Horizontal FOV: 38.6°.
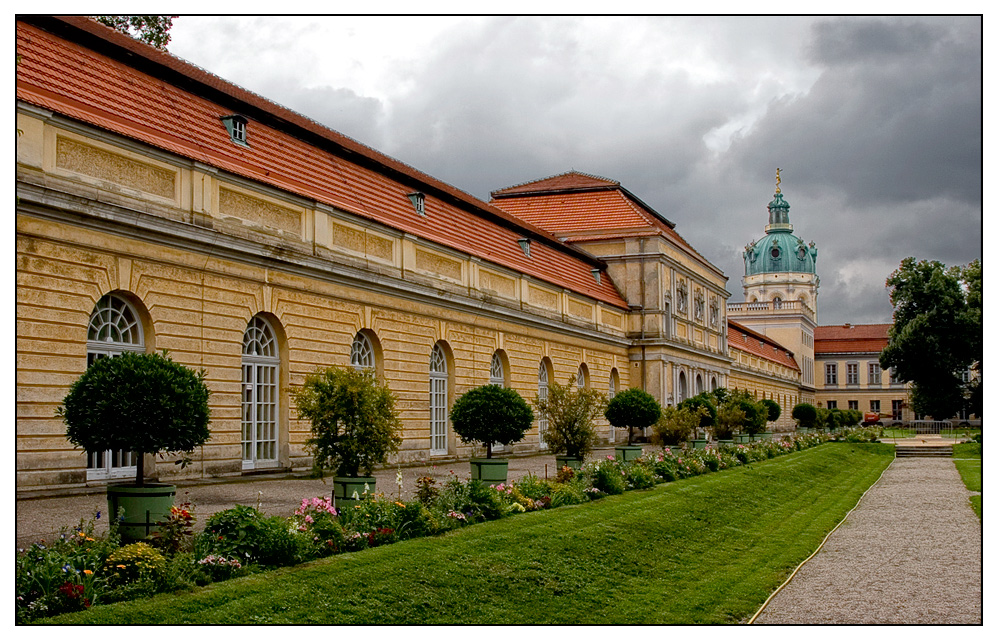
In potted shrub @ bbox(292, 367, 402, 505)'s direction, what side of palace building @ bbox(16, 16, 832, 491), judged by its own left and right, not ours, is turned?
front

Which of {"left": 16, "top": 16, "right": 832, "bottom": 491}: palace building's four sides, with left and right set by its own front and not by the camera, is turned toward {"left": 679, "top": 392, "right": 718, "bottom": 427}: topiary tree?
left

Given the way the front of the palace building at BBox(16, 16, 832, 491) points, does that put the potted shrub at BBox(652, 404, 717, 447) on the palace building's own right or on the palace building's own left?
on the palace building's own left

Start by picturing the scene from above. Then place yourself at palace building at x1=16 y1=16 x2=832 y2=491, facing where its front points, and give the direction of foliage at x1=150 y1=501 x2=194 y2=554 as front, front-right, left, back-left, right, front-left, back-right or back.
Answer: front-right

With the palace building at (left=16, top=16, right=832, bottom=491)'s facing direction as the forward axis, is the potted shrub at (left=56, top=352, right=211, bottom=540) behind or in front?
in front

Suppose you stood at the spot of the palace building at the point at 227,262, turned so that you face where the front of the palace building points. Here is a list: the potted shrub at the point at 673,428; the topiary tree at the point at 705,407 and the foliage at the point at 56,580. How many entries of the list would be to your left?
2

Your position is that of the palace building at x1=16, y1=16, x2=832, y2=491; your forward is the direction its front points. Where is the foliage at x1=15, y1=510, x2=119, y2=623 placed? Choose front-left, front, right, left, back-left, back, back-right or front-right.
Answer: front-right

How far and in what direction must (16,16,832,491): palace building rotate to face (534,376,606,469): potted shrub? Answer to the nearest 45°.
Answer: approximately 45° to its left

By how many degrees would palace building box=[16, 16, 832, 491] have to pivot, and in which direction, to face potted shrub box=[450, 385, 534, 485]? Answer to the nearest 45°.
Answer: approximately 45° to its right

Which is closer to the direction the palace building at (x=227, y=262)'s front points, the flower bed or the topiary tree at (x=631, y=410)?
the flower bed

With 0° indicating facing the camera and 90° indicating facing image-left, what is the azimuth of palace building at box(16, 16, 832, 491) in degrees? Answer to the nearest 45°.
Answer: approximately 315°

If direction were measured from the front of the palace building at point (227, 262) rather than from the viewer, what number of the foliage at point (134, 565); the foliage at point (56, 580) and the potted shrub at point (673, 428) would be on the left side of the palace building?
1

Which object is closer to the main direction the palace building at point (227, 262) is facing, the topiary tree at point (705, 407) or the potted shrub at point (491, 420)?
the potted shrub
